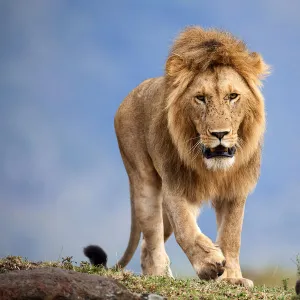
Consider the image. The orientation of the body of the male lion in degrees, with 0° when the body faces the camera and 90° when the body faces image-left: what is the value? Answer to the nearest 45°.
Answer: approximately 315°
